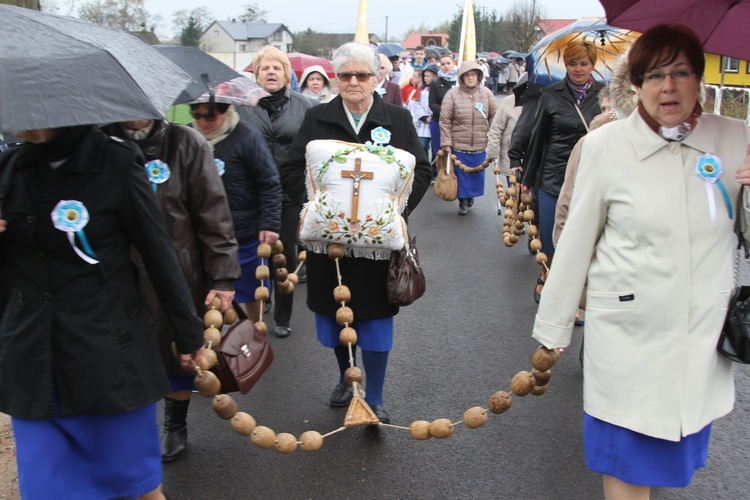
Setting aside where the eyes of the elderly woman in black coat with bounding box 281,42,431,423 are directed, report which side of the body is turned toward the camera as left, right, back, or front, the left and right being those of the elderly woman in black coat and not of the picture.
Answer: front

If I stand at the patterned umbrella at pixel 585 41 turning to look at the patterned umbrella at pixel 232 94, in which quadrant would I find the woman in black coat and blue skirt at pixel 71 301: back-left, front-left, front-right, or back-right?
front-left

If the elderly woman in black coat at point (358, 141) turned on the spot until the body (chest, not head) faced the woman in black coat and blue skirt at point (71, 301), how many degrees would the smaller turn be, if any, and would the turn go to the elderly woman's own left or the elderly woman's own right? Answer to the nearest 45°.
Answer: approximately 45° to the elderly woman's own right

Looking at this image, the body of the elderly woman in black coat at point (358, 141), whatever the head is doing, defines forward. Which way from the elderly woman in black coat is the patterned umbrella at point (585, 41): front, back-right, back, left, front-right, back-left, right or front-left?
back-left

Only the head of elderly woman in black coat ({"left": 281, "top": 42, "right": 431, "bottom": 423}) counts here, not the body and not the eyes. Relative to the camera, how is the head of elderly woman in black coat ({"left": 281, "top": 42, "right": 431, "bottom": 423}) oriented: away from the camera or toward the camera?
toward the camera

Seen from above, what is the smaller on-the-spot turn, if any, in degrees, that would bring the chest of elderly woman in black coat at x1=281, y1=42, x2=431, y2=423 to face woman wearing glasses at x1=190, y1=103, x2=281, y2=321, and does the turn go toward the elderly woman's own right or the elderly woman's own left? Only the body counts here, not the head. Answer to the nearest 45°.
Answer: approximately 135° to the elderly woman's own right

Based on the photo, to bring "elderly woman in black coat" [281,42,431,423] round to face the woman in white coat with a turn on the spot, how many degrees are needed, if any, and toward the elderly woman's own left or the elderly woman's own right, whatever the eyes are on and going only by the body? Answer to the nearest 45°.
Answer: approximately 45° to the elderly woman's own left

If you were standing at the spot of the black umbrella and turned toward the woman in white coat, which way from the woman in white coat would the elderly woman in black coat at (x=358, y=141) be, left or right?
left

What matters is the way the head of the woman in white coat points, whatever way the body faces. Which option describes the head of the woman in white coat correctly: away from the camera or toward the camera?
toward the camera

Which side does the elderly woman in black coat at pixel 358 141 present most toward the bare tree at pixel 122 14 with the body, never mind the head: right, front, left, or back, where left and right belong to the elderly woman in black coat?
back

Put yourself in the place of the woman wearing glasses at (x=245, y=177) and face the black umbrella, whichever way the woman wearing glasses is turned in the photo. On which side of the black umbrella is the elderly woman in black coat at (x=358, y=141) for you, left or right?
left

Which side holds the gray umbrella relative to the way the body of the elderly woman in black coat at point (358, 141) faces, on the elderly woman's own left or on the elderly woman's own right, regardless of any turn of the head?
on the elderly woman's own right

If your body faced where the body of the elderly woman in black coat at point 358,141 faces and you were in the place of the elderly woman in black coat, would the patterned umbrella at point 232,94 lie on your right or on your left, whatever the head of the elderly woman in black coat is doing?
on your right
